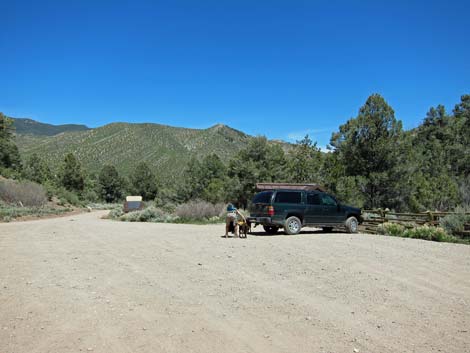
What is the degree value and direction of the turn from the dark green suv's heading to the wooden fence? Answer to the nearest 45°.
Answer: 0° — it already faces it

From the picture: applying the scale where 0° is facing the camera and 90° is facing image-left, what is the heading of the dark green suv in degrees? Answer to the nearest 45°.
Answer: approximately 225°

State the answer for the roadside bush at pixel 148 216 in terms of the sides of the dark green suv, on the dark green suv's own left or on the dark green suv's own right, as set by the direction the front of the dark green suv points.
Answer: on the dark green suv's own left

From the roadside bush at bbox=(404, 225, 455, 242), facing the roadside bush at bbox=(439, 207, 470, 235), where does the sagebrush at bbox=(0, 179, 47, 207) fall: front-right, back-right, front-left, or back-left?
back-left

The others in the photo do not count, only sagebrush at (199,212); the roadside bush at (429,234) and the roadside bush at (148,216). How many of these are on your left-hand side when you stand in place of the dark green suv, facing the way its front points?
2

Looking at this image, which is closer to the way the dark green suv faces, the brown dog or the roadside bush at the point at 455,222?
the roadside bush

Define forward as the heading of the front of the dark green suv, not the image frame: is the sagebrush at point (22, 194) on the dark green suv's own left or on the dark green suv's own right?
on the dark green suv's own left

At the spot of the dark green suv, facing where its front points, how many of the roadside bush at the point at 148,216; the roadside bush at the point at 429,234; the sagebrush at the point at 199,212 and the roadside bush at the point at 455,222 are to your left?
2

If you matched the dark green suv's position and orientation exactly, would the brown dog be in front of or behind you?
behind

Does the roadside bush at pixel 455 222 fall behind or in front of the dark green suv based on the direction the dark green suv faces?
in front

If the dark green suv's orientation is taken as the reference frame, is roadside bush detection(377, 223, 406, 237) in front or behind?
in front

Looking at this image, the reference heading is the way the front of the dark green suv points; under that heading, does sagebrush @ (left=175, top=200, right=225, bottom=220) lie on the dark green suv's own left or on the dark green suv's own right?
on the dark green suv's own left
